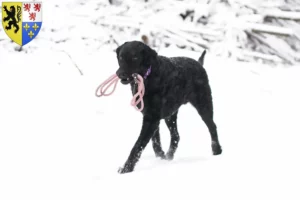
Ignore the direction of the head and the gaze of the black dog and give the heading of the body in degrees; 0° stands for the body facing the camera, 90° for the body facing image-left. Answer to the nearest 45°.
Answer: approximately 45°
